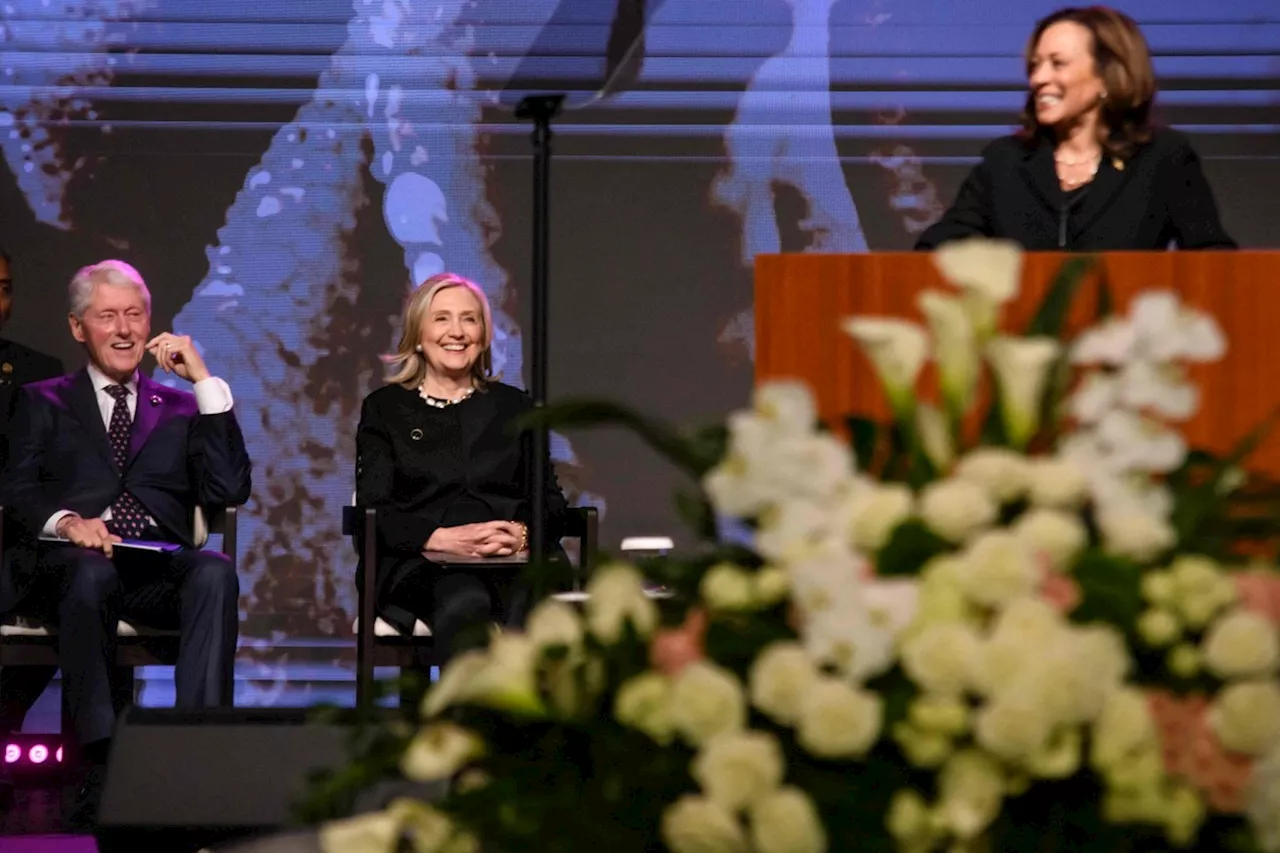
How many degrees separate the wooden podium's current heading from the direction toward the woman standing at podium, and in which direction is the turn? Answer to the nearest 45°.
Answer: approximately 180°

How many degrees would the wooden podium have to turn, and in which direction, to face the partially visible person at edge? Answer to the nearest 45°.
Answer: approximately 135° to its right

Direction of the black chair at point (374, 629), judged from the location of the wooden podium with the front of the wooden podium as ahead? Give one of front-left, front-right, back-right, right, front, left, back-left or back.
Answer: back-right

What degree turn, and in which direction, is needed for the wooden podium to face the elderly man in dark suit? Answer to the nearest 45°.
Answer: approximately 135° to its right

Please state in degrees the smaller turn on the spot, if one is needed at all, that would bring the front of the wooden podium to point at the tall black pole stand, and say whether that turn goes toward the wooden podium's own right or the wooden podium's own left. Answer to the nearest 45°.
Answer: approximately 135° to the wooden podium's own right

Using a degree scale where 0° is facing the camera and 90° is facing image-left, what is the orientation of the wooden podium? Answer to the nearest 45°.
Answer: approximately 0°

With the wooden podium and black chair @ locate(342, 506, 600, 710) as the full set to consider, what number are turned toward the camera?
2

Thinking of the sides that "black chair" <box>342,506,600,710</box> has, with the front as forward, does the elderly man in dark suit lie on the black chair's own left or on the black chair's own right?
on the black chair's own right
